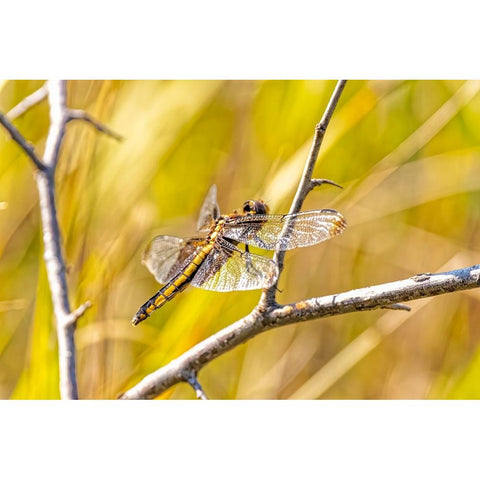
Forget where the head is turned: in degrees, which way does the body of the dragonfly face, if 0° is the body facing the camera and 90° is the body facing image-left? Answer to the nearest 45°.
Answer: approximately 225°
